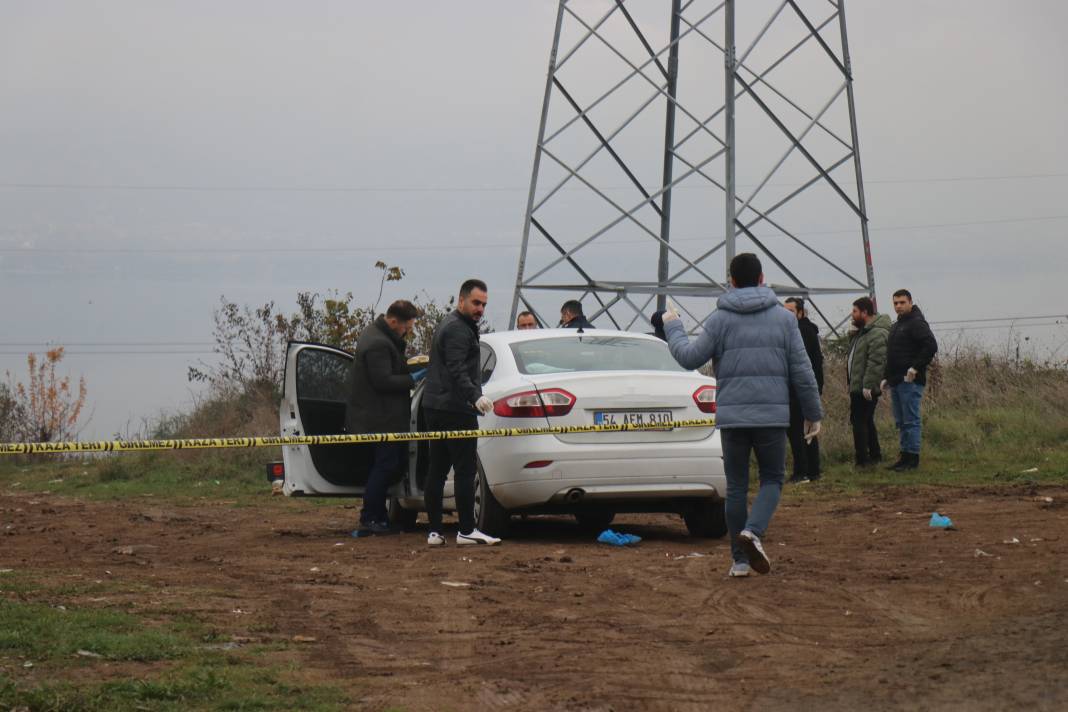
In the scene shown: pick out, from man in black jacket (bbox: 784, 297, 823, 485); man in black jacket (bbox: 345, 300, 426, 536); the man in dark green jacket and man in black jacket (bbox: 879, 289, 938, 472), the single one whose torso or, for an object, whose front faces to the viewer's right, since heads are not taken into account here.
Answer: man in black jacket (bbox: 345, 300, 426, 536)

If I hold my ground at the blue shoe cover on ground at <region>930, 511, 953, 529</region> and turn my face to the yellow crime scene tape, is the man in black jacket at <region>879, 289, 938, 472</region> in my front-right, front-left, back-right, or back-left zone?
back-right

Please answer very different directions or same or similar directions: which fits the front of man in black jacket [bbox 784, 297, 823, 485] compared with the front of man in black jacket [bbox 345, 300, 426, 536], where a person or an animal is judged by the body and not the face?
very different directions

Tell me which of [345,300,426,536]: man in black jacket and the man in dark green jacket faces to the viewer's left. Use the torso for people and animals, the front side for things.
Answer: the man in dark green jacket

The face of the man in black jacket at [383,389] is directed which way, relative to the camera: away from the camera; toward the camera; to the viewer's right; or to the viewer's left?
to the viewer's right

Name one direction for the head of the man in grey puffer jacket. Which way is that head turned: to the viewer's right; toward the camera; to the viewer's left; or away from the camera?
away from the camera

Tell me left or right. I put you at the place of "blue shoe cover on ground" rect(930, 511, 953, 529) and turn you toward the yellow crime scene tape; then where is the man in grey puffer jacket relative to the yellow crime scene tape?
left

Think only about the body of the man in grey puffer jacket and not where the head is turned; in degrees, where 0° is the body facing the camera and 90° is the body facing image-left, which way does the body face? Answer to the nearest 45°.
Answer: approximately 180°

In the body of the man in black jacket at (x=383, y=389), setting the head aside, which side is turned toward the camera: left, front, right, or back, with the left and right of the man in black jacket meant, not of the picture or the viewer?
right

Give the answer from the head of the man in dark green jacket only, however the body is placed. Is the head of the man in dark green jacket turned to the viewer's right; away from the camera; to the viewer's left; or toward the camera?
to the viewer's left

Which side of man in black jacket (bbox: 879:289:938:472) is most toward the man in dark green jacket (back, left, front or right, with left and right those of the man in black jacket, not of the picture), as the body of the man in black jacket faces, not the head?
right
